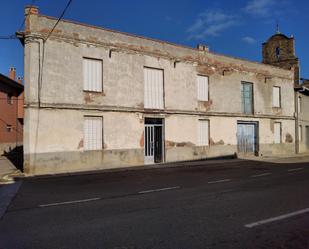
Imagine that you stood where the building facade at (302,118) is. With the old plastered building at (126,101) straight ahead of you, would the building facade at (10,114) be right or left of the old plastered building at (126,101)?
right

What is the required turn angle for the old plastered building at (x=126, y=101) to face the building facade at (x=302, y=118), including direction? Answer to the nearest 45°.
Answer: approximately 90° to its left

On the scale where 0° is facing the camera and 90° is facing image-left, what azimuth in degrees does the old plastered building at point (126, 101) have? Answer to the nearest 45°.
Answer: approximately 315°

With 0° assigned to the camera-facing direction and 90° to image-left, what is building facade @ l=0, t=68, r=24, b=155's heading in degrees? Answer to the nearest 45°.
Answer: approximately 315°
